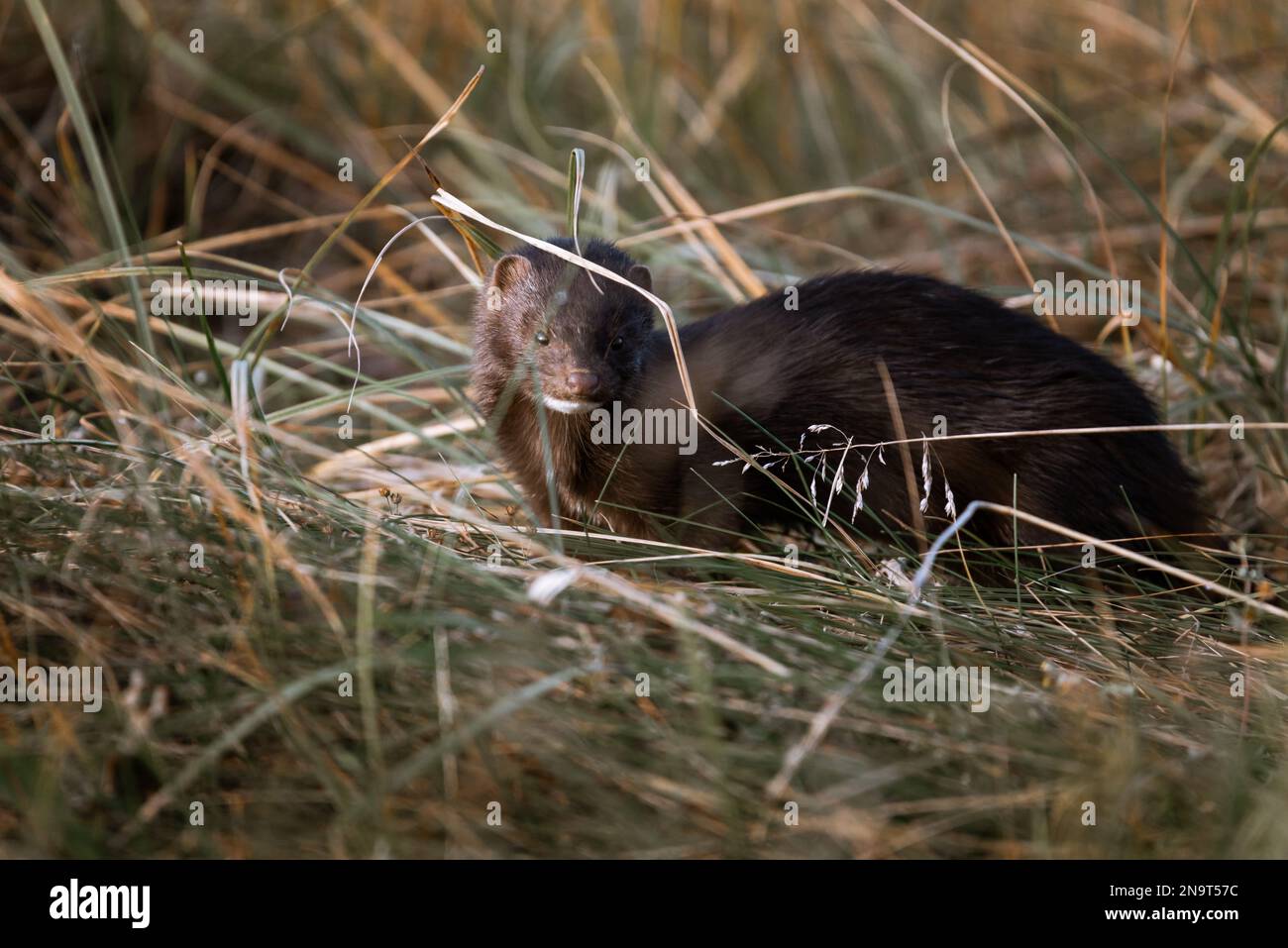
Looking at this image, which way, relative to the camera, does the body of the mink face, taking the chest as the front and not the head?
to the viewer's left
